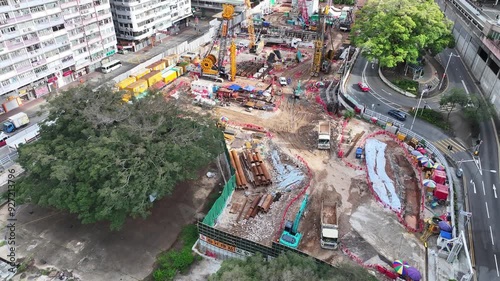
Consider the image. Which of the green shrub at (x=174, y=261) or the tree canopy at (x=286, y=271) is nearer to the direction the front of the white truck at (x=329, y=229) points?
the tree canopy

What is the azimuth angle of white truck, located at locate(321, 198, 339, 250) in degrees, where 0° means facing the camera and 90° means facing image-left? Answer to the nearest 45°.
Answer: approximately 0°

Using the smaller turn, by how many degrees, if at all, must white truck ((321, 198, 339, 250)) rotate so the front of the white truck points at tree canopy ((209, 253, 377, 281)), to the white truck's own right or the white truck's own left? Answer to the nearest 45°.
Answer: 0° — it already faces it

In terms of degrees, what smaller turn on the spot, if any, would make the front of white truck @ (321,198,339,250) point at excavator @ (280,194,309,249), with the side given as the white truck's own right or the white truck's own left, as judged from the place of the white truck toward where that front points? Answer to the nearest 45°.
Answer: approximately 90° to the white truck's own right

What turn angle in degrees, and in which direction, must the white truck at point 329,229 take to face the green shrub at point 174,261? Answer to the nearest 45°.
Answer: approximately 45° to its right

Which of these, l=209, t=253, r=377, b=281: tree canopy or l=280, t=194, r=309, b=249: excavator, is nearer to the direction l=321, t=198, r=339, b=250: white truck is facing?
the tree canopy
